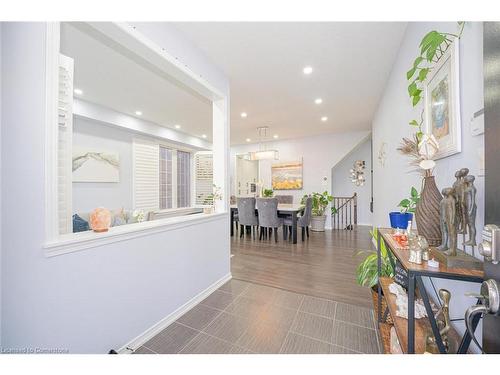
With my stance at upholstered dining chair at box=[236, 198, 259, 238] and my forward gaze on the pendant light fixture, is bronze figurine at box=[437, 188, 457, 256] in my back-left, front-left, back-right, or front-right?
back-right

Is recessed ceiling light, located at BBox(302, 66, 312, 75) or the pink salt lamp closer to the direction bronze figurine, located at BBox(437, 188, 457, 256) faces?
the pink salt lamp

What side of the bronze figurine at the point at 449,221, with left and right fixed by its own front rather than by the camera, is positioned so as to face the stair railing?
right

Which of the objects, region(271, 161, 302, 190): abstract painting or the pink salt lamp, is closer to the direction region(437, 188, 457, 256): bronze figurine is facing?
the pink salt lamp

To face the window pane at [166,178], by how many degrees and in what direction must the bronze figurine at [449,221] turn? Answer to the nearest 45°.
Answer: approximately 45° to its right

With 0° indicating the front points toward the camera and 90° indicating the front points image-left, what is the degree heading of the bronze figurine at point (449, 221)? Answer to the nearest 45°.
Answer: approximately 45°

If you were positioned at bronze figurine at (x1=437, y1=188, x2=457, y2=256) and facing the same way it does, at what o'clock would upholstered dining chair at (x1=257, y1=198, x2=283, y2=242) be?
The upholstered dining chair is roughly at 3 o'clock from the bronze figurine.

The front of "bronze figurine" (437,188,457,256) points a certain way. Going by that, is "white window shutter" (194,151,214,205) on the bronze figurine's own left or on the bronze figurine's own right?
on the bronze figurine's own right
